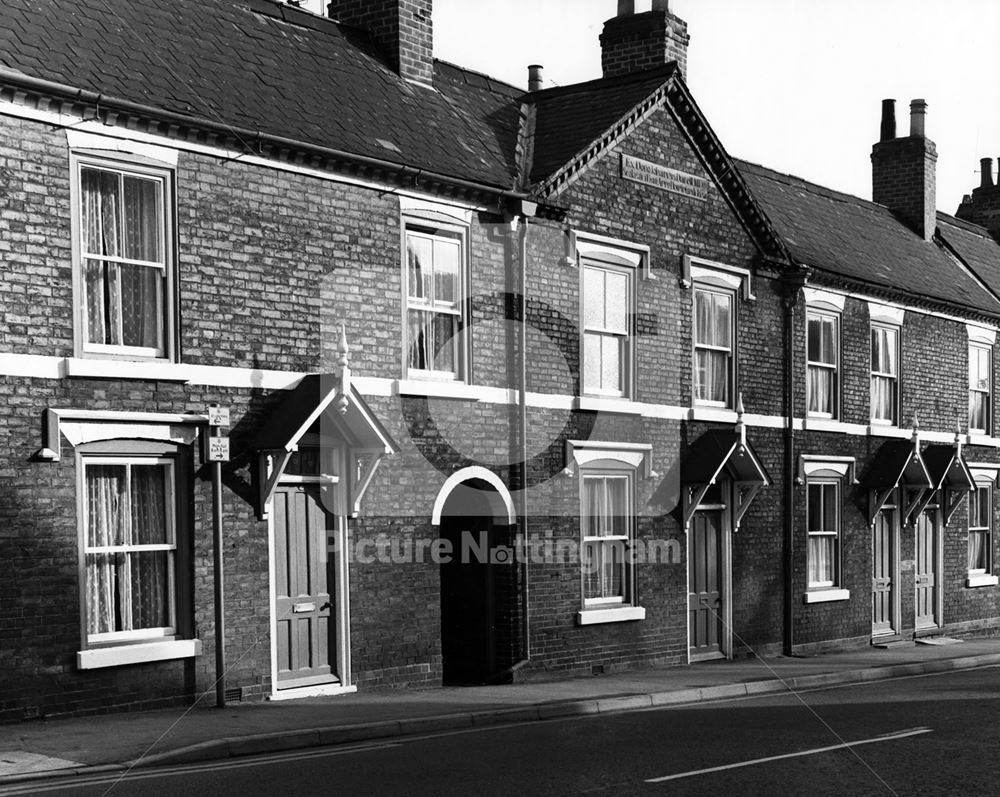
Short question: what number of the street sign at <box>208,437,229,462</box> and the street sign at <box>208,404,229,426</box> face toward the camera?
2

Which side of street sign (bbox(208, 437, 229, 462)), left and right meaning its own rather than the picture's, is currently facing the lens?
front

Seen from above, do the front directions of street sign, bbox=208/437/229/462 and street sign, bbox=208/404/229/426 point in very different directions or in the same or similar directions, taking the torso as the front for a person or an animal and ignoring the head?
same or similar directions

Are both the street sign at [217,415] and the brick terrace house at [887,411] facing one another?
no

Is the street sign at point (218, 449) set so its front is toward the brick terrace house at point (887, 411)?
no

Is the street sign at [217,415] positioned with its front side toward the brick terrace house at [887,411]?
no

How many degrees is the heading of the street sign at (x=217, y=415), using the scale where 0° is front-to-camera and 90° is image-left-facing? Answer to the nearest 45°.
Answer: approximately 0°

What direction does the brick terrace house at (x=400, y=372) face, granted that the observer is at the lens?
facing the viewer and to the right of the viewer

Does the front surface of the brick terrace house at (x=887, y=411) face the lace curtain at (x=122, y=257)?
no
